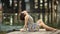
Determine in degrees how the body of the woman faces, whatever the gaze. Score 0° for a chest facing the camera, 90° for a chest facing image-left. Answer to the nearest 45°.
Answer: approximately 270°
